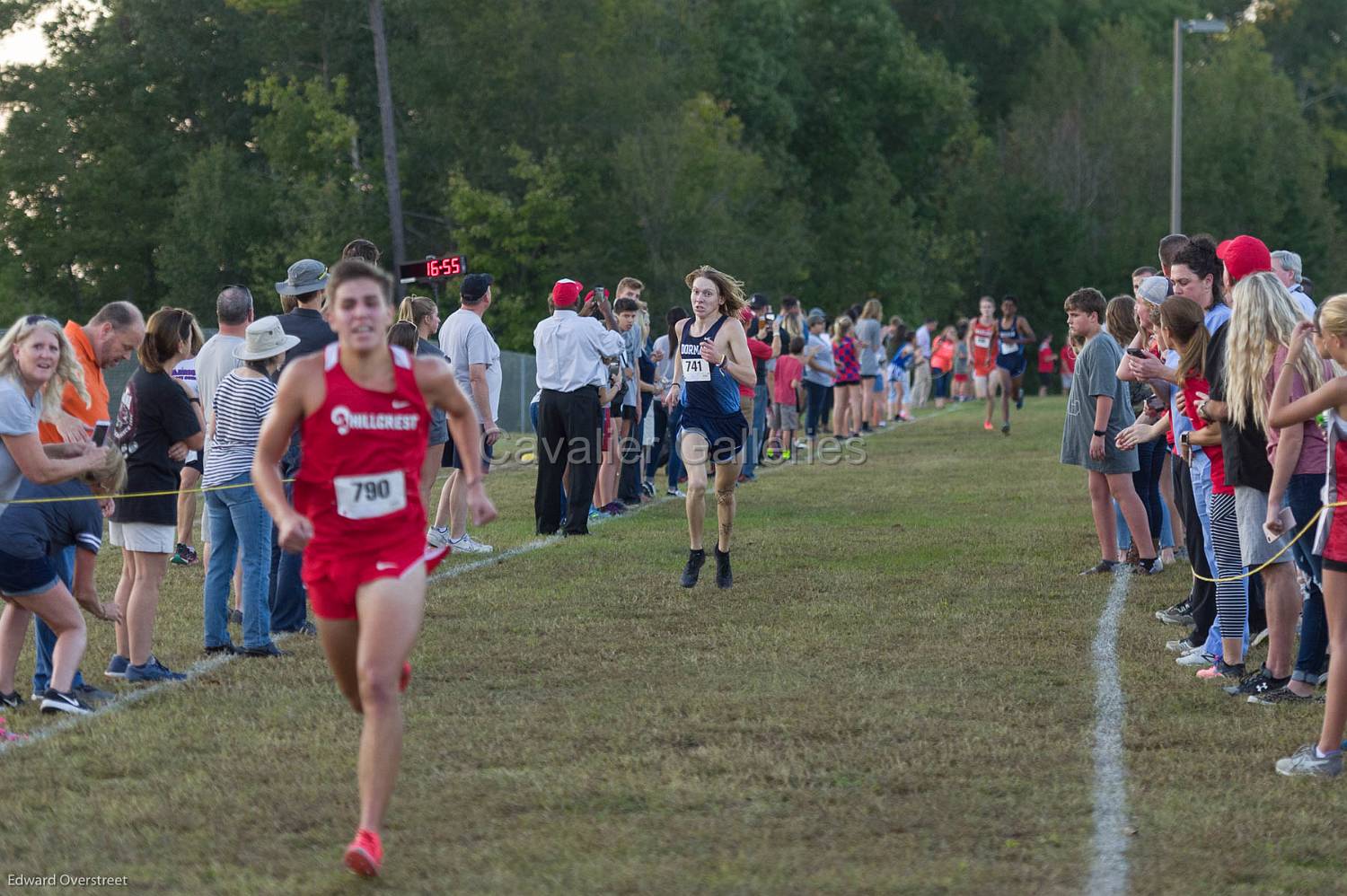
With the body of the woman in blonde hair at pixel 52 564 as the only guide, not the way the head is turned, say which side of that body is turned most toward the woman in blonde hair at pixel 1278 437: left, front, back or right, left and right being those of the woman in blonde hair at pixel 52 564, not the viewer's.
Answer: front

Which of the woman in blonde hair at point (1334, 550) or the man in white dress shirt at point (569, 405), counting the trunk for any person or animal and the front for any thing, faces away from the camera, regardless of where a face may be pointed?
the man in white dress shirt

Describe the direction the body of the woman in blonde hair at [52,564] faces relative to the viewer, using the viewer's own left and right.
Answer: facing to the right of the viewer

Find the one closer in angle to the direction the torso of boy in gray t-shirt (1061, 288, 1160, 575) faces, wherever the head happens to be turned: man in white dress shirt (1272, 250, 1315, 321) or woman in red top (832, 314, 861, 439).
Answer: the woman in red top

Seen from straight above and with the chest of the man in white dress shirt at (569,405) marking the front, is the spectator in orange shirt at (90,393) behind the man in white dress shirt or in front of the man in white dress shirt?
behind

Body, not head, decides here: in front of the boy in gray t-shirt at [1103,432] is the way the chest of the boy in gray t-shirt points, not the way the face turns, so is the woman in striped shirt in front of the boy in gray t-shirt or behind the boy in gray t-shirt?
in front

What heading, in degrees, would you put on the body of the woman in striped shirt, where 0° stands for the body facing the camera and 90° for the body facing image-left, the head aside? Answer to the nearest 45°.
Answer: approximately 225°

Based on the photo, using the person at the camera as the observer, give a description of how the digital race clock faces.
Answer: facing the viewer and to the left of the viewer

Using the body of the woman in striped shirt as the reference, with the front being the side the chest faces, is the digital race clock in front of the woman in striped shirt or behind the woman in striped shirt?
in front

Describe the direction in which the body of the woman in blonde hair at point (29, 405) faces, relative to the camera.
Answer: to the viewer's right

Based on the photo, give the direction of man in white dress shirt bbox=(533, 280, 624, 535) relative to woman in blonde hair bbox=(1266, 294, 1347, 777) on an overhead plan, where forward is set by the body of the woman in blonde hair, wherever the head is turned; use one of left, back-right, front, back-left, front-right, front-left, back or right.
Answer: front-right

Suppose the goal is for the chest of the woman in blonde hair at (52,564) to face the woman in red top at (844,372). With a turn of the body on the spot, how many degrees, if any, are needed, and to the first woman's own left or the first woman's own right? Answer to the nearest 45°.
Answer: approximately 45° to the first woman's own left

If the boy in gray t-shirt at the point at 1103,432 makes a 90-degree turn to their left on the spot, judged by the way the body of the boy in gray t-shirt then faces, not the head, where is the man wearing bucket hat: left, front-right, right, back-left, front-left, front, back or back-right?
front-right

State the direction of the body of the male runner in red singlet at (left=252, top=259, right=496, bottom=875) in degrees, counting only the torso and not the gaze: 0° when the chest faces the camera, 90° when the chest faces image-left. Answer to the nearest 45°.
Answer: approximately 0°

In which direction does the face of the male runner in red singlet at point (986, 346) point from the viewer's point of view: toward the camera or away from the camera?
toward the camera

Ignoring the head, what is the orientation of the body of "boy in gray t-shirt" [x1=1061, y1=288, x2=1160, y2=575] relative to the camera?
to the viewer's left

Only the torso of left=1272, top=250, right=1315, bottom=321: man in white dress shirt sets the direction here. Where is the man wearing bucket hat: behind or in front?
in front

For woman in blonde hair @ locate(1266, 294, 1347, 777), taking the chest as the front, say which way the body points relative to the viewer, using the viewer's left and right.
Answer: facing to the left of the viewer

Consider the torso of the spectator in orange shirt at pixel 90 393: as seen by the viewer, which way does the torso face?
to the viewer's right

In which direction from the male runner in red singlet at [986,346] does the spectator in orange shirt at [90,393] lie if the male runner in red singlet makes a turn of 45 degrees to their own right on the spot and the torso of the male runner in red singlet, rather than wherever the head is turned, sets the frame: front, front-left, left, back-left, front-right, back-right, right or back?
front-left
